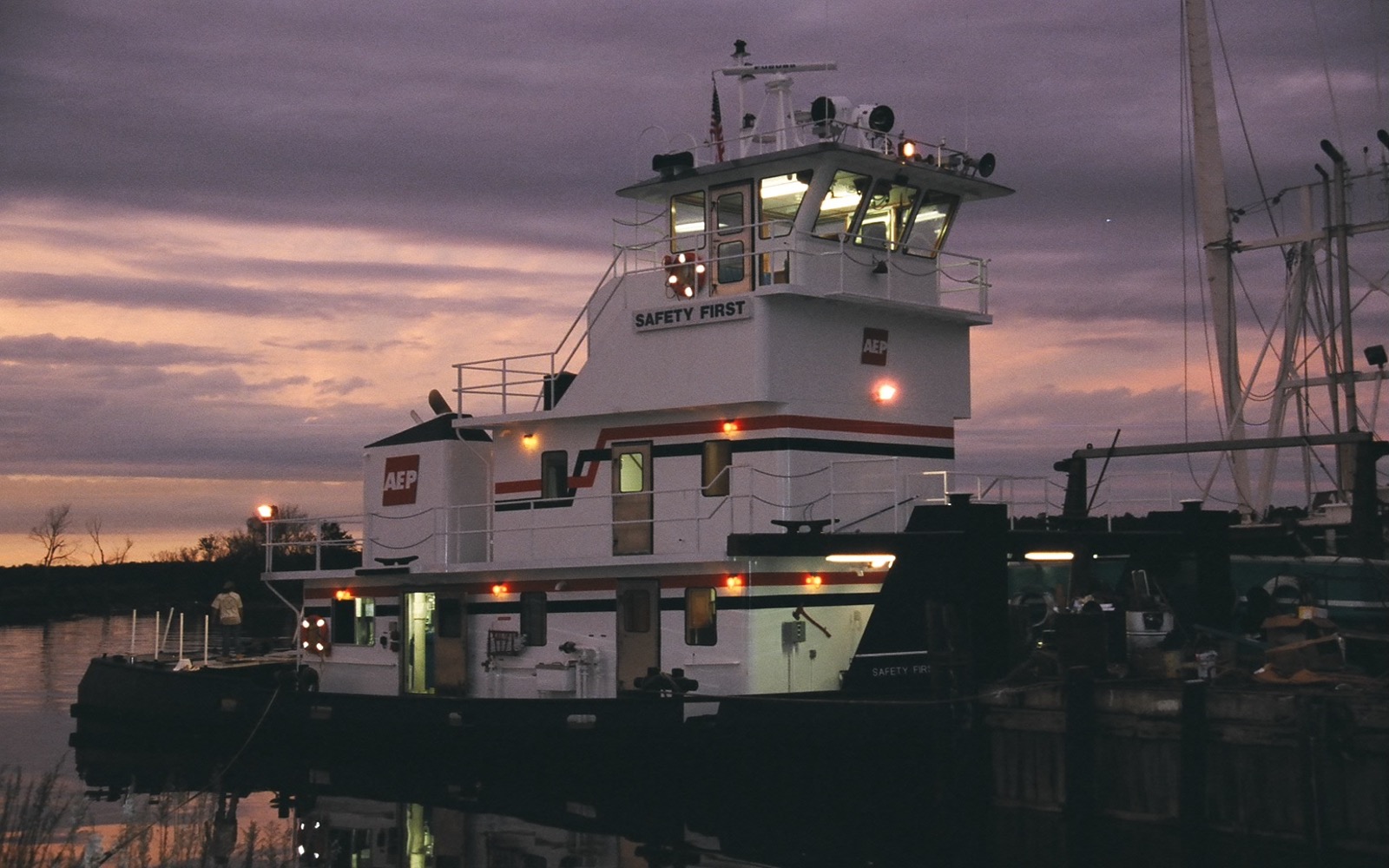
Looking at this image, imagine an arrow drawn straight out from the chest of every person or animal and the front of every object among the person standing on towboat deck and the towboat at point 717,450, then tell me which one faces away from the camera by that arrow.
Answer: the person standing on towboat deck

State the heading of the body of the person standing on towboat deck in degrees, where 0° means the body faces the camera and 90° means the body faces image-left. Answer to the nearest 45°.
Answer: approximately 180°

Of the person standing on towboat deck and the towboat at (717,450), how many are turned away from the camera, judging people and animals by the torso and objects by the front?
1

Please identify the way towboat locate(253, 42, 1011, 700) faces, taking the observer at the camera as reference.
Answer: facing the viewer and to the right of the viewer

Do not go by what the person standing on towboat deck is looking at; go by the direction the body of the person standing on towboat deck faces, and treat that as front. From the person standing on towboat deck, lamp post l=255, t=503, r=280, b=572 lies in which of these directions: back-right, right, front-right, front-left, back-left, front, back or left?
back

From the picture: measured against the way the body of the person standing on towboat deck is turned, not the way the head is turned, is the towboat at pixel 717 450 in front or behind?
behind

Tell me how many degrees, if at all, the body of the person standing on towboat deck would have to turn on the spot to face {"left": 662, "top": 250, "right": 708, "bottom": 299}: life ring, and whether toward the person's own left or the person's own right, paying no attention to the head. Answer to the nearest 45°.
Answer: approximately 135° to the person's own right

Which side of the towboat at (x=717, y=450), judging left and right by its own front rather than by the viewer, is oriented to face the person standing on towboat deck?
back
